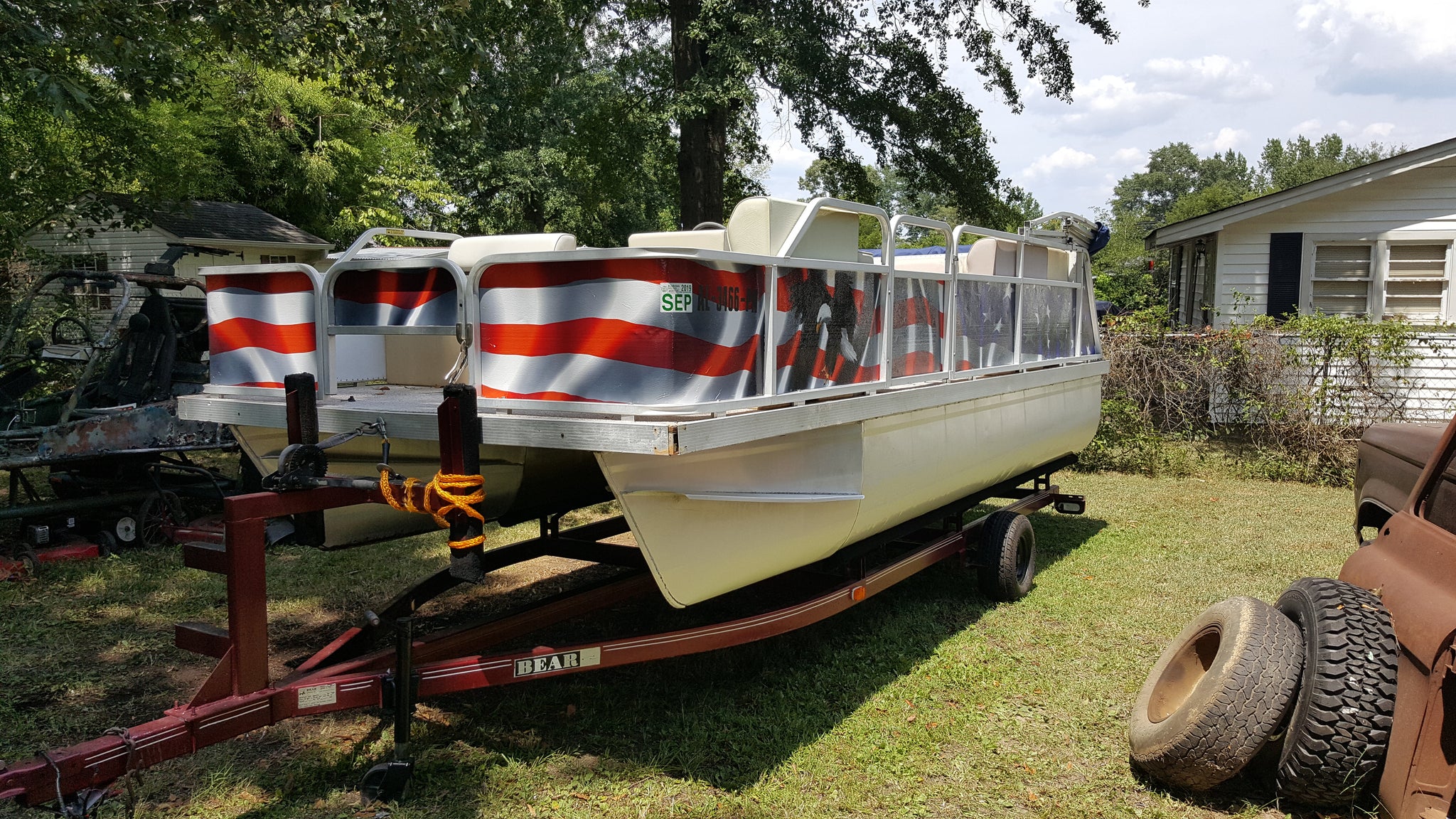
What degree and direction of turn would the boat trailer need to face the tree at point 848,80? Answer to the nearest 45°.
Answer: approximately 180°

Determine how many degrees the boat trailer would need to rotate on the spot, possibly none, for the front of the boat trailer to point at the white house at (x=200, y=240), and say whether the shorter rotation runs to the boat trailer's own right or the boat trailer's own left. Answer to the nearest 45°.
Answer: approximately 135° to the boat trailer's own right

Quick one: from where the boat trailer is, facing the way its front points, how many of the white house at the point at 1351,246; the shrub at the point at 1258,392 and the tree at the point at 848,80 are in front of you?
0

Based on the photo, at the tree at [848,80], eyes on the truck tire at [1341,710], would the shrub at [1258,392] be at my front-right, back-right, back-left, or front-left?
front-left

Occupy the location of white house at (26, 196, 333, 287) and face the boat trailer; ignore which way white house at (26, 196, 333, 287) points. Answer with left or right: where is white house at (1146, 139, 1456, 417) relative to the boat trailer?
left

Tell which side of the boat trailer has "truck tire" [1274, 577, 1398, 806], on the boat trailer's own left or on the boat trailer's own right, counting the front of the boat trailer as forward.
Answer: on the boat trailer's own left

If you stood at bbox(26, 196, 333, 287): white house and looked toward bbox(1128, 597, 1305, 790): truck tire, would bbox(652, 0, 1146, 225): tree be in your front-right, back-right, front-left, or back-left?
front-left

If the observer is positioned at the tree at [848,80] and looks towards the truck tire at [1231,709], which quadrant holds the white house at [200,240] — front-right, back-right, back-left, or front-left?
back-right

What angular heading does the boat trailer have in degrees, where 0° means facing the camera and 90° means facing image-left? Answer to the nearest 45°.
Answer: approximately 45°

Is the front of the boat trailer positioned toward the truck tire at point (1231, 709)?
no

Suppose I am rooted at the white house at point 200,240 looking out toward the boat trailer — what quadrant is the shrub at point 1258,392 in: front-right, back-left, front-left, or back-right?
front-left

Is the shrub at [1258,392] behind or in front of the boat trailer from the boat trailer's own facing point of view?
behind

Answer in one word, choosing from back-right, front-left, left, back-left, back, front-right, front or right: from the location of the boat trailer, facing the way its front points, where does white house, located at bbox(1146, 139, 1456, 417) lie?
back
